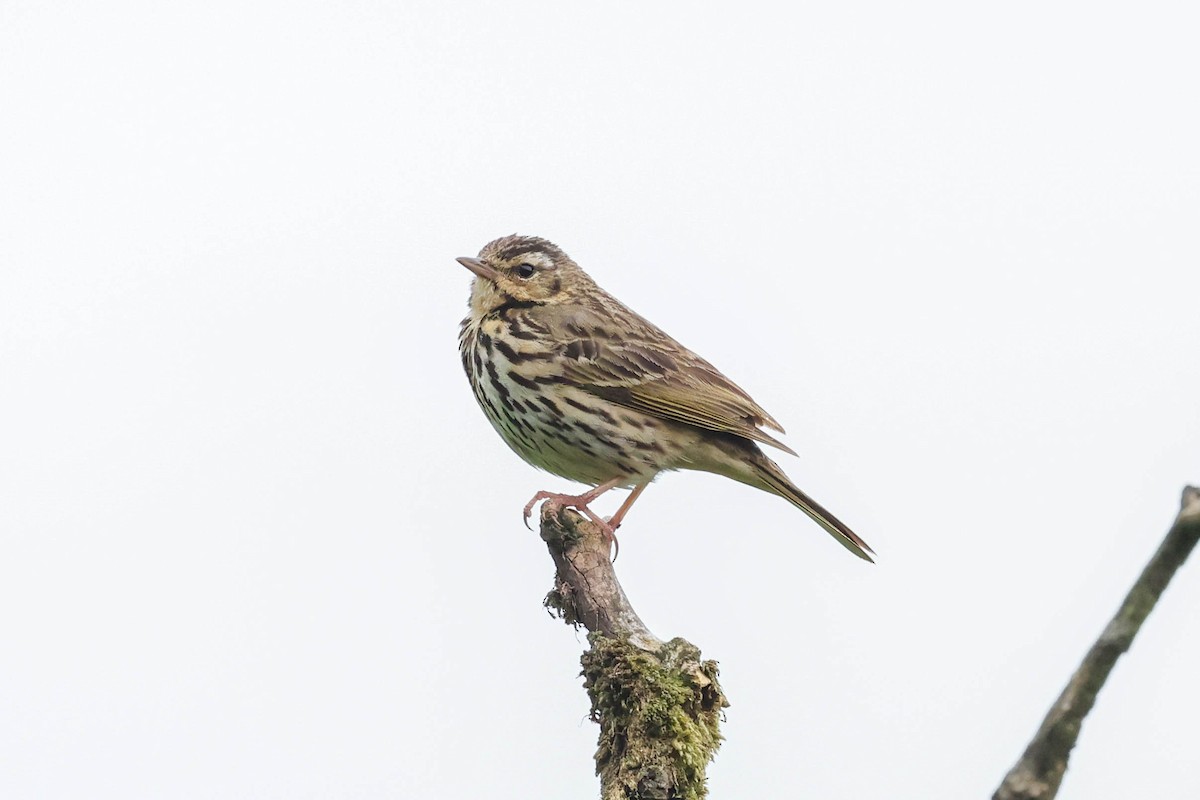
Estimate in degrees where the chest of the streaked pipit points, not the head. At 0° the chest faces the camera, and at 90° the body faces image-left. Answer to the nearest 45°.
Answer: approximately 90°

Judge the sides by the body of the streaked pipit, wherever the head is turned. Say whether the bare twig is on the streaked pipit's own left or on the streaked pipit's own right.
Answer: on the streaked pipit's own left
